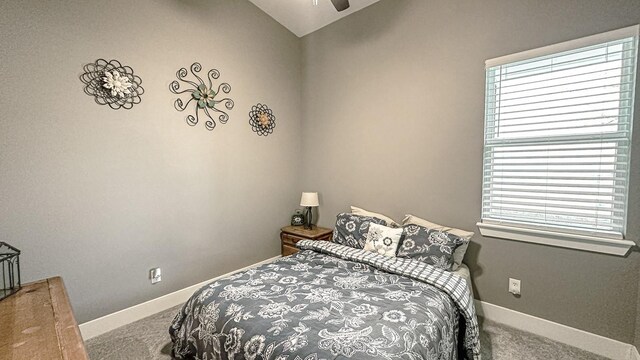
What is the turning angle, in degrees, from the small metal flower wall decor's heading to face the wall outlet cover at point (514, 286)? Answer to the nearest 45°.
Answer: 0° — it already faces it

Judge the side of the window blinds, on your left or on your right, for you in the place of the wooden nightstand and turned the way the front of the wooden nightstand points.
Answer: on your left

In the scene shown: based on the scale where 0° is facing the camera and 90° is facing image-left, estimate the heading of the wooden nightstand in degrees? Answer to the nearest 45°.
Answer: approximately 45°

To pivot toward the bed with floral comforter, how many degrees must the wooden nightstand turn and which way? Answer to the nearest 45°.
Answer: approximately 45° to its left

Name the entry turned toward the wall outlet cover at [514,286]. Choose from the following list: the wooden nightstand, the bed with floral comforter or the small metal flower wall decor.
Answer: the small metal flower wall decor

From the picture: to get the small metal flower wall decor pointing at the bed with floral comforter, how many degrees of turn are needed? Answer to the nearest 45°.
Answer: approximately 45° to its right

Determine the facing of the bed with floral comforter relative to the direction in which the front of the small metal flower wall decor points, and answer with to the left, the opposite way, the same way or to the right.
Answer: to the right

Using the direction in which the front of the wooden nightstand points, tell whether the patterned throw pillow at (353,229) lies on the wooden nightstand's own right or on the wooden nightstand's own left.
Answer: on the wooden nightstand's own left

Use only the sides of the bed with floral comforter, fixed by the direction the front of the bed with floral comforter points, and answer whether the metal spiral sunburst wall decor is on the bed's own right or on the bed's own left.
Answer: on the bed's own right

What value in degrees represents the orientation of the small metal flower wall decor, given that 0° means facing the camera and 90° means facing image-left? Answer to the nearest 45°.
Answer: approximately 315°

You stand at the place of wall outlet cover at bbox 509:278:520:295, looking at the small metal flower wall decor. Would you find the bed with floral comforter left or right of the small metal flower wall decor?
left

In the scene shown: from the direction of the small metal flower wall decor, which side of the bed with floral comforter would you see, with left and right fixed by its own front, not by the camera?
right

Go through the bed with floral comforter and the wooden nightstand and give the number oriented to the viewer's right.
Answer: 0

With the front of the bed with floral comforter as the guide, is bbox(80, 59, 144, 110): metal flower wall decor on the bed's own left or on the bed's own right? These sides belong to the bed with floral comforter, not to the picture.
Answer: on the bed's own right
